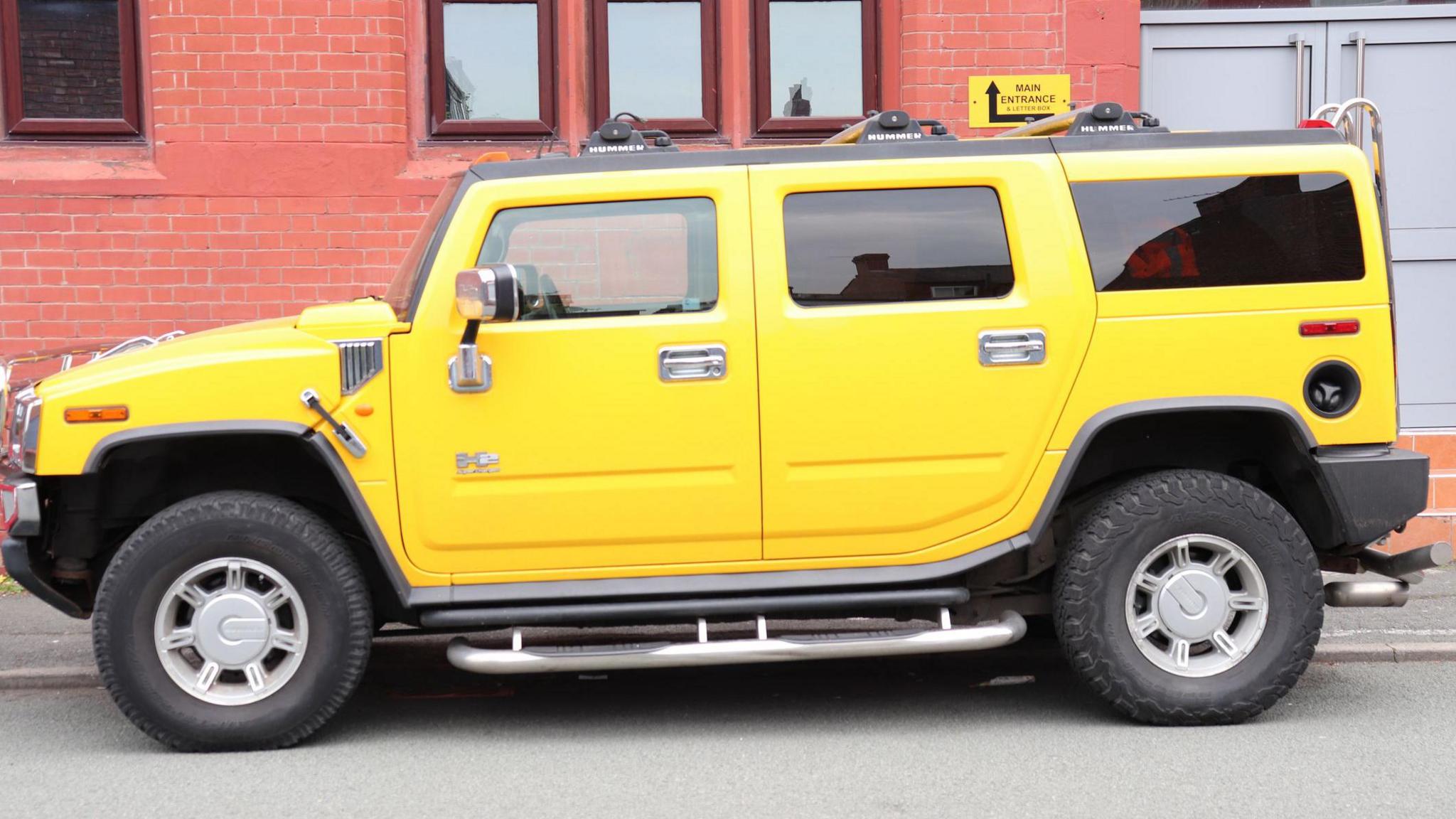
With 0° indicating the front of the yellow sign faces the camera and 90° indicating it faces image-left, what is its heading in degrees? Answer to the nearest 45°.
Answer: approximately 0°

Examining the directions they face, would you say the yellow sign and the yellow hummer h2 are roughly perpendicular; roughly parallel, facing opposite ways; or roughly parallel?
roughly perpendicular

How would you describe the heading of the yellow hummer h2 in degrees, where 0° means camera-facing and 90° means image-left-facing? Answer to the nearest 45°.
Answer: approximately 90°

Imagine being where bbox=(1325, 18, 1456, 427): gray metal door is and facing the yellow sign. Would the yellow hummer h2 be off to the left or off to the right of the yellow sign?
left

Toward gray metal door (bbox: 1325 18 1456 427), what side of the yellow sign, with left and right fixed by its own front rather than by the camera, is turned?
left

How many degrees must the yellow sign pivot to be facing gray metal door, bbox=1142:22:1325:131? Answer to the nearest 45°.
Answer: approximately 135° to its left

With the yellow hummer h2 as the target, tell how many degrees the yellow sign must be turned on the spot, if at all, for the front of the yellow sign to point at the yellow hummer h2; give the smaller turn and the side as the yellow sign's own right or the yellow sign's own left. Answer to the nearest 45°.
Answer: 0° — it already faces it

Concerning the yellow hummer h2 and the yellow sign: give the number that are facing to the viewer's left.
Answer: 1
